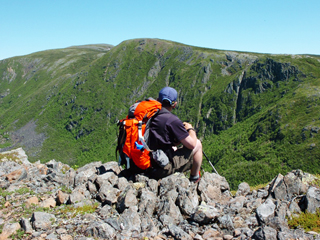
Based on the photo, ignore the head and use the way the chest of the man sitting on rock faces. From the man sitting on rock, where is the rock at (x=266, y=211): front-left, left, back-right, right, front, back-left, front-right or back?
right

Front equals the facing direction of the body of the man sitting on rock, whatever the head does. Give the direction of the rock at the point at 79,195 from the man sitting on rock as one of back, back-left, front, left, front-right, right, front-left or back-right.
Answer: back-left

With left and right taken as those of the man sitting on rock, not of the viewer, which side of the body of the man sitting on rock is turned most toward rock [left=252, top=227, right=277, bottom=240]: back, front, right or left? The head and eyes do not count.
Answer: right

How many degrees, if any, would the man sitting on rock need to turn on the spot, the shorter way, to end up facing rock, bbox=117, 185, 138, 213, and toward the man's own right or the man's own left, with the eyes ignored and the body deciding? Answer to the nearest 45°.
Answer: approximately 180°

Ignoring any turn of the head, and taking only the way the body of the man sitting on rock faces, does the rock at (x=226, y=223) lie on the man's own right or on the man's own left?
on the man's own right

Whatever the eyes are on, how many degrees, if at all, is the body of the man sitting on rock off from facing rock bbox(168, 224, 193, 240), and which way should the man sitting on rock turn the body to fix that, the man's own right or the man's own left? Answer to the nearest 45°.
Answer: approximately 135° to the man's own right

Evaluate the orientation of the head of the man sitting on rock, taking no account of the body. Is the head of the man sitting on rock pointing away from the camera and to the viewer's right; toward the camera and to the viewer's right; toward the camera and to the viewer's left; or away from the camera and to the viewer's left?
away from the camera and to the viewer's right

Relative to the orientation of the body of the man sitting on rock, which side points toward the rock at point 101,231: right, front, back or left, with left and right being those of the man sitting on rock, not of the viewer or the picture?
back

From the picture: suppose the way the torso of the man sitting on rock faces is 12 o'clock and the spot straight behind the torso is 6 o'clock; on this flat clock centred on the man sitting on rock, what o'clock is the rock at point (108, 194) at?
The rock is roughly at 7 o'clock from the man sitting on rock.

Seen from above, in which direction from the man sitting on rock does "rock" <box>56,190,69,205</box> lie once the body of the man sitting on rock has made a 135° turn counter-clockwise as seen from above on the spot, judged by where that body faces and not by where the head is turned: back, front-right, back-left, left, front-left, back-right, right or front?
front

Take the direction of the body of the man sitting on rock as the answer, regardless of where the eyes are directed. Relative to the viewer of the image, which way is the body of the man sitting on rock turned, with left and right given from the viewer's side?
facing away from the viewer and to the right of the viewer

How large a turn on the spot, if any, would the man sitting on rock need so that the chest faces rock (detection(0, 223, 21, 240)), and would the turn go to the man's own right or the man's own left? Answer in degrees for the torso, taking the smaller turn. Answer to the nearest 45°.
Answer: approximately 180°
